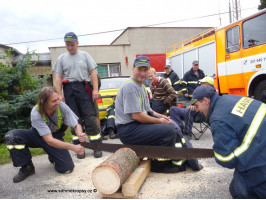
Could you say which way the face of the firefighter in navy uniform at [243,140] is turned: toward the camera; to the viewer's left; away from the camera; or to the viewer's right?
to the viewer's left

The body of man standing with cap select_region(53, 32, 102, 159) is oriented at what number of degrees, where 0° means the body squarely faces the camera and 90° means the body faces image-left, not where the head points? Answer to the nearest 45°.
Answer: approximately 0°

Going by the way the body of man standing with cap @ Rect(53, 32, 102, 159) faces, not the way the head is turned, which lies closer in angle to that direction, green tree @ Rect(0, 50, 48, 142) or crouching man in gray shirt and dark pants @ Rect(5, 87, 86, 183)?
the crouching man in gray shirt and dark pants

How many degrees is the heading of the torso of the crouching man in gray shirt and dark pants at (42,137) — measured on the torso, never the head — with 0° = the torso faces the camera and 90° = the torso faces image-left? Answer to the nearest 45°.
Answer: approximately 315°

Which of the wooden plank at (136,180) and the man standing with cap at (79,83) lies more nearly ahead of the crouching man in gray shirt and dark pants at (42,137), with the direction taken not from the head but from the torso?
the wooden plank

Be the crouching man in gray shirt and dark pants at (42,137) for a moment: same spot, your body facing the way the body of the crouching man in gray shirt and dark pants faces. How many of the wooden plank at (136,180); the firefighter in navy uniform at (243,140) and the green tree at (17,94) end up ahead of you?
2

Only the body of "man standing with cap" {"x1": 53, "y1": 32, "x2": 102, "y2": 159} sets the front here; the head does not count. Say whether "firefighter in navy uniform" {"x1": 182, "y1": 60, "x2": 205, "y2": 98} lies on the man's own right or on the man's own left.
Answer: on the man's own left
